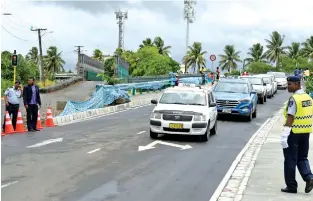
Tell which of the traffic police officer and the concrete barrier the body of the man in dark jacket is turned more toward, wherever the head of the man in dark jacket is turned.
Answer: the traffic police officer

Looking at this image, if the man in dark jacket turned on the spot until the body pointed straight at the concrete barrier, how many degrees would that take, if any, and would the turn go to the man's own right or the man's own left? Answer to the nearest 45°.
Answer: approximately 135° to the man's own left

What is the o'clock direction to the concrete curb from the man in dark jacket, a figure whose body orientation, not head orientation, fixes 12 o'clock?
The concrete curb is roughly at 11 o'clock from the man in dark jacket.

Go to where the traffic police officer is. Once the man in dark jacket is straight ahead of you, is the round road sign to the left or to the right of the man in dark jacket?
right

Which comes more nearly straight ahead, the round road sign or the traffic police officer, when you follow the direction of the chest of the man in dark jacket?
the traffic police officer

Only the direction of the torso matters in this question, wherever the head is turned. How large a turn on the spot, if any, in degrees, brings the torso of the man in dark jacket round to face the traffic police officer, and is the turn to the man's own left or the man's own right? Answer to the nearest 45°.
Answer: approximately 45° to the man's own left

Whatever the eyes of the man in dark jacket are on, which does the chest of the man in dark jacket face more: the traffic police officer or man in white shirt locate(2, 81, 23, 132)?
the traffic police officer

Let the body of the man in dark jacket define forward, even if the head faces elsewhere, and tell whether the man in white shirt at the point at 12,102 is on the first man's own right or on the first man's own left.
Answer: on the first man's own right

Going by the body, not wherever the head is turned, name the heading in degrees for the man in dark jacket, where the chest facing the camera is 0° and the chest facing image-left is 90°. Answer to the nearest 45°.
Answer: approximately 0°

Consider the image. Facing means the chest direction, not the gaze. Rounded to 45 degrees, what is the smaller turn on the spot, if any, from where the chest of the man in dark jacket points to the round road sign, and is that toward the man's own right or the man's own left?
approximately 135° to the man's own left
